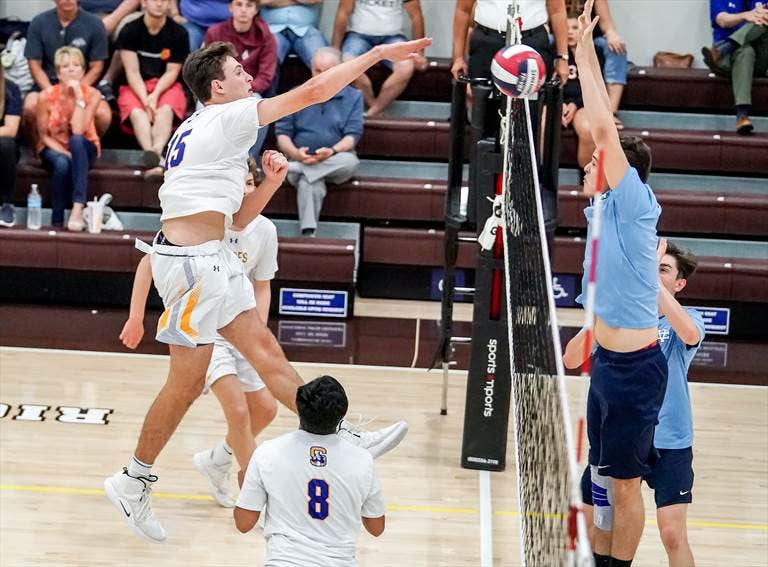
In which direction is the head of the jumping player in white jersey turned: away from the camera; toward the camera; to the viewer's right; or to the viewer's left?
to the viewer's right

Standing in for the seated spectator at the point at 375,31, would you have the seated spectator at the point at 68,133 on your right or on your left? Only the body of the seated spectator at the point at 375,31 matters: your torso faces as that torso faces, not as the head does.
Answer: on your right

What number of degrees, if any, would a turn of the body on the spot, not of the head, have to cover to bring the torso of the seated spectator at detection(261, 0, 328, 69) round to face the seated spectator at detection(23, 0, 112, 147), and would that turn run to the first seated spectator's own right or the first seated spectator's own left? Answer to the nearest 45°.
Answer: approximately 90° to the first seated spectator's own right

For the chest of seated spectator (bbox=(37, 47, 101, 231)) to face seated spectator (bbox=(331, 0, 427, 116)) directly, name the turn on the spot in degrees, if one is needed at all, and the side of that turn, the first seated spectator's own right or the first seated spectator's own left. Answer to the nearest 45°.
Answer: approximately 90° to the first seated spectator's own left

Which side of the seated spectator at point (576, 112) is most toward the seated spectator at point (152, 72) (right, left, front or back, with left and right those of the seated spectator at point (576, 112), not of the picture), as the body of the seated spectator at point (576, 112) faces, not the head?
right

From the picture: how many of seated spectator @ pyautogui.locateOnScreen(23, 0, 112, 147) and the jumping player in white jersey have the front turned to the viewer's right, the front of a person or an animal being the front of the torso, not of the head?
1

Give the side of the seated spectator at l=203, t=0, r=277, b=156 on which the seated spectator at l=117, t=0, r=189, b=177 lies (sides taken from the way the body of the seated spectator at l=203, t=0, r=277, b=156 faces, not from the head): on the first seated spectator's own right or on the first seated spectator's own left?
on the first seated spectator's own right

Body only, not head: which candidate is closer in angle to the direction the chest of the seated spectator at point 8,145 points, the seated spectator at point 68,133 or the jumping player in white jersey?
the jumping player in white jersey

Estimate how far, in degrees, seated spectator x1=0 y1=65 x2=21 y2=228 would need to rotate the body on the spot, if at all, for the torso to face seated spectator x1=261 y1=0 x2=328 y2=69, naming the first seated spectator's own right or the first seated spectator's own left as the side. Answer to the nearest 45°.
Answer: approximately 90° to the first seated spectator's own left
